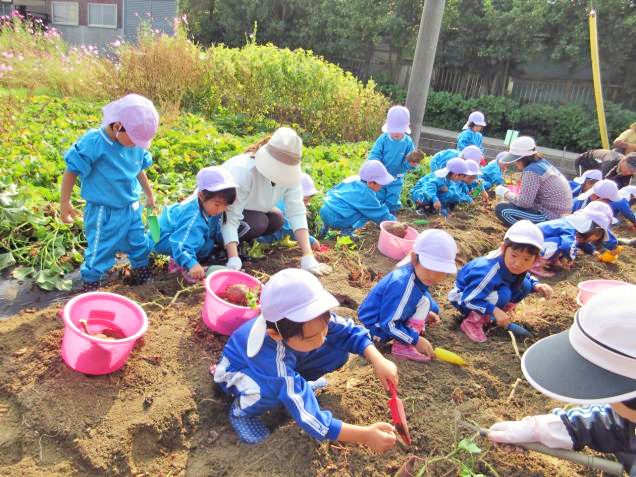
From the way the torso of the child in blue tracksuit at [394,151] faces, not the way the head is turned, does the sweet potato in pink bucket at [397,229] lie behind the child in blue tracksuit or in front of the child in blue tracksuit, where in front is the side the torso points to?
in front

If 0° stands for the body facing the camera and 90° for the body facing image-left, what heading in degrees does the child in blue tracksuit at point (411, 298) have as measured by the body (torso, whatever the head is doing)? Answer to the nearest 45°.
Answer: approximately 315°

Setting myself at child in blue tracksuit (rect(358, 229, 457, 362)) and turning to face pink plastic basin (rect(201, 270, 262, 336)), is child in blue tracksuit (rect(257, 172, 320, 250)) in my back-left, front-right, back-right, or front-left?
front-right

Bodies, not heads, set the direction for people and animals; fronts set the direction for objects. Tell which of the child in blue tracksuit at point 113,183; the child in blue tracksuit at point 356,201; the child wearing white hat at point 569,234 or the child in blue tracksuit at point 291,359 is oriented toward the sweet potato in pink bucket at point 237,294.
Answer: the child in blue tracksuit at point 113,183

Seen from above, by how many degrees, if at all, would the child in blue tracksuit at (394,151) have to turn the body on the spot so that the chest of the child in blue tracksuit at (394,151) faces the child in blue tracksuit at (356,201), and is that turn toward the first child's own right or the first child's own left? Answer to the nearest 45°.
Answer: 0° — they already face them

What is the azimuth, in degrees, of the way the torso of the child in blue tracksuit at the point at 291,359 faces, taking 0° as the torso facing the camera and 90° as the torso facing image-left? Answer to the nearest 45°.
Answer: approximately 315°

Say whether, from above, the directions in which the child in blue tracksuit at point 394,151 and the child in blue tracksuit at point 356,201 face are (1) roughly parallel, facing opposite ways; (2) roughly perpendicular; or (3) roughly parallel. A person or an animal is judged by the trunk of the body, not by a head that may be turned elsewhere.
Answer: roughly perpendicular

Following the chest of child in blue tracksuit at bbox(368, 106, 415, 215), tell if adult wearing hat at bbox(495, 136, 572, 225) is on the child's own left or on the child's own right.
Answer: on the child's own left

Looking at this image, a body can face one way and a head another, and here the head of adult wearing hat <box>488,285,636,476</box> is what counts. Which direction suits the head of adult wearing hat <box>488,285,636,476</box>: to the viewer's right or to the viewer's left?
to the viewer's left

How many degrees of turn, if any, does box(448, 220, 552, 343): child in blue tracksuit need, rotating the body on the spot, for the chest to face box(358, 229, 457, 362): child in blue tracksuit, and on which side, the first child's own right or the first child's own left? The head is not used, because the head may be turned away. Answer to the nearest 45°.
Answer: approximately 90° to the first child's own right

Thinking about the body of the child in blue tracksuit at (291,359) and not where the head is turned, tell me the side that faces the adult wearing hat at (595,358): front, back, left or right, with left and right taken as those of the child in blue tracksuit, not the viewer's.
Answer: front

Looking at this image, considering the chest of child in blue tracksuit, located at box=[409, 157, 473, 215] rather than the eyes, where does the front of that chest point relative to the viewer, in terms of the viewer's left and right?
facing the viewer and to the right of the viewer
